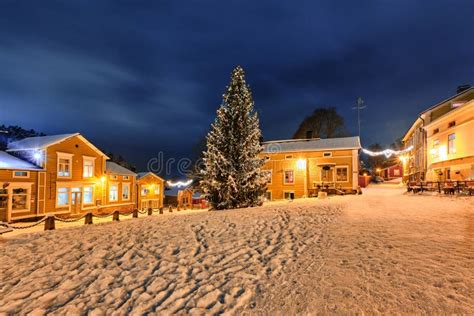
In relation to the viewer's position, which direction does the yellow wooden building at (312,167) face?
facing the viewer

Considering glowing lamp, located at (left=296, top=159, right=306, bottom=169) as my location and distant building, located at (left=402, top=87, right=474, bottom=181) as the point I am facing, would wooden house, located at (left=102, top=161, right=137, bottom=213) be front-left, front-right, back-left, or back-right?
back-right

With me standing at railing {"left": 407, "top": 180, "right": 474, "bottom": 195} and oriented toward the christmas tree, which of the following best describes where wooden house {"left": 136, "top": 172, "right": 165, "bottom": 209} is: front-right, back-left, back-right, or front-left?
front-right

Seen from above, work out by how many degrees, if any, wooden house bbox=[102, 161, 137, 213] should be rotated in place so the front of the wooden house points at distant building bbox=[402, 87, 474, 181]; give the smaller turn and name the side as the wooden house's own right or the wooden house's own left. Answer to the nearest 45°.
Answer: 0° — it already faces it

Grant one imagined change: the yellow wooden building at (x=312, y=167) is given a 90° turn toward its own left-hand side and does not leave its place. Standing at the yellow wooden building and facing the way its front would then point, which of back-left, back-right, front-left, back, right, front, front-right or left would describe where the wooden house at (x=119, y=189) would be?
back

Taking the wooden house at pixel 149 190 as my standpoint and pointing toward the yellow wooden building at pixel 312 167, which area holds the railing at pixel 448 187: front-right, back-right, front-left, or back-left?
front-right

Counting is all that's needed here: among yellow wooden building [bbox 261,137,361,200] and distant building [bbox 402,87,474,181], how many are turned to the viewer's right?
0

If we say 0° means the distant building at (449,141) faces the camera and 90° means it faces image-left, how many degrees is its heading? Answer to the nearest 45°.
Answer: approximately 45°

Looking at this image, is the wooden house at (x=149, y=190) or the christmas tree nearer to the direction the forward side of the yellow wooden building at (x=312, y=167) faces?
the christmas tree

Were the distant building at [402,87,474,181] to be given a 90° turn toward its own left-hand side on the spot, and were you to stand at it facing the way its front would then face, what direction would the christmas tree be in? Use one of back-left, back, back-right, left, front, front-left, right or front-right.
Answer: right
